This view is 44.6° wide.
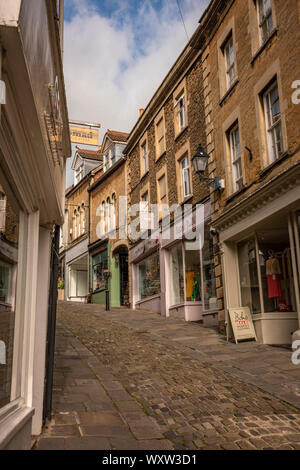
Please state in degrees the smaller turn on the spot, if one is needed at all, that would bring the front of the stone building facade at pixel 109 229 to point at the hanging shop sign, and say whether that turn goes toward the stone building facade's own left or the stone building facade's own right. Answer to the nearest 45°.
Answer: approximately 45° to the stone building facade's own left

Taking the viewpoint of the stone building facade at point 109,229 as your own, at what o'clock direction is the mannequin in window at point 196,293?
The mannequin in window is roughly at 10 o'clock from the stone building facade.

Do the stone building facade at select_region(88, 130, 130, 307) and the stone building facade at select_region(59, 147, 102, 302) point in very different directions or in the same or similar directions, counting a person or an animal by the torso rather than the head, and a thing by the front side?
same or similar directions

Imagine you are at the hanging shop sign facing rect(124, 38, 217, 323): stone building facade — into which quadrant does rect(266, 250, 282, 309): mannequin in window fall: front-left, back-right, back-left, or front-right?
front-right

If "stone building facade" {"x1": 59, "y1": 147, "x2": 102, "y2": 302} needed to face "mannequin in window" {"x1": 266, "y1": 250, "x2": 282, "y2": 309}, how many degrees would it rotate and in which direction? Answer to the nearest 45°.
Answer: approximately 45° to its left

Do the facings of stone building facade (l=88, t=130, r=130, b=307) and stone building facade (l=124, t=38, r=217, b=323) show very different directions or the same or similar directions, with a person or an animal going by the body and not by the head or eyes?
same or similar directions

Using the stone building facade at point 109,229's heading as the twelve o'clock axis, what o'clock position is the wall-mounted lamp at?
The wall-mounted lamp is roughly at 10 o'clock from the stone building facade.

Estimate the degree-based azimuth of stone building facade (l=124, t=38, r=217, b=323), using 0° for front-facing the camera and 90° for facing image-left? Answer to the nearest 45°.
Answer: approximately 45°

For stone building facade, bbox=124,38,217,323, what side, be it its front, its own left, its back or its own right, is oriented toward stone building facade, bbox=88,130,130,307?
right

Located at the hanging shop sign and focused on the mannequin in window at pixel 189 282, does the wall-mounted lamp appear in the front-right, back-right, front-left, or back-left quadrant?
front-right

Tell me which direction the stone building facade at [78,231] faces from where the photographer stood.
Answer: facing the viewer and to the left of the viewer

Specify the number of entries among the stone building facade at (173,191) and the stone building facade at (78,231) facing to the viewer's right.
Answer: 0

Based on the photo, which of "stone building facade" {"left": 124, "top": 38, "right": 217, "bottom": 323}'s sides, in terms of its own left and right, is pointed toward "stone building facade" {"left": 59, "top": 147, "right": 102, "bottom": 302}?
right

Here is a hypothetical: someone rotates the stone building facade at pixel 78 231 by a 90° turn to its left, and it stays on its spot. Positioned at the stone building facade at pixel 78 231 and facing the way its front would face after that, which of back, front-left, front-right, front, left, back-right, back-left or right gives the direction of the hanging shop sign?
front-right

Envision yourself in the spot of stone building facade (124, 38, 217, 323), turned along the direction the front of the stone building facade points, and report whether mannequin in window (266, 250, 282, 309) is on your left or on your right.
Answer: on your left

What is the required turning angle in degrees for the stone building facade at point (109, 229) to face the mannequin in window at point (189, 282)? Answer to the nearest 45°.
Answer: approximately 45° to its left

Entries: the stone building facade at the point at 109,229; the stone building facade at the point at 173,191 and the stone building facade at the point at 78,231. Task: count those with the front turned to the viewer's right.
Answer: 0
